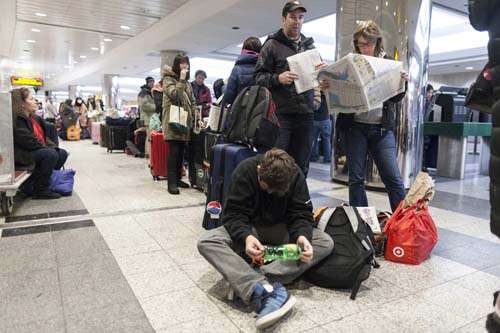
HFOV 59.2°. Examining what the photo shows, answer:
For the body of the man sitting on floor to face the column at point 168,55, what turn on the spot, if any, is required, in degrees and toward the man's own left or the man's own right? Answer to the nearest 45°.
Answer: approximately 180°

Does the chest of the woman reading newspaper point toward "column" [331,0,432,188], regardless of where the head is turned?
no

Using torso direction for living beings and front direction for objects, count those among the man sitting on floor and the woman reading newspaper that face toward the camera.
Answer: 2

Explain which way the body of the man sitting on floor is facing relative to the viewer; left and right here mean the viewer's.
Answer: facing the viewer

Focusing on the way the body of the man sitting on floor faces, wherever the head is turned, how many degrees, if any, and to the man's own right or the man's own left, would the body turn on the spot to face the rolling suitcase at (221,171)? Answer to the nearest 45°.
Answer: approximately 180°

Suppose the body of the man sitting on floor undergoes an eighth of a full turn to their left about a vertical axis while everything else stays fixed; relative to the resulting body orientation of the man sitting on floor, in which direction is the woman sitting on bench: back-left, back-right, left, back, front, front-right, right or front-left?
back

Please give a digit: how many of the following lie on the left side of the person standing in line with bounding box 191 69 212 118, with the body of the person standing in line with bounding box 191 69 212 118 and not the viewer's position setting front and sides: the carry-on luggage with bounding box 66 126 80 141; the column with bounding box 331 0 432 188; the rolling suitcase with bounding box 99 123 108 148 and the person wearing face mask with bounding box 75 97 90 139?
1

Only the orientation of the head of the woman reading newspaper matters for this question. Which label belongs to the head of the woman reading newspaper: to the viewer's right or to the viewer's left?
to the viewer's left

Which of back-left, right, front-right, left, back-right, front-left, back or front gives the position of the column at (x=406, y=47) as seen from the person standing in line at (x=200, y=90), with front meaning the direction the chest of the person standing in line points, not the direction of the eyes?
left

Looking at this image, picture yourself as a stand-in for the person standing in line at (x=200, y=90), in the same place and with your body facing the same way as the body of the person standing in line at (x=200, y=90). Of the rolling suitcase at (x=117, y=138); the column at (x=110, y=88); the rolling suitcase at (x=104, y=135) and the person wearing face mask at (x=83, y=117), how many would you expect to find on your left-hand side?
0

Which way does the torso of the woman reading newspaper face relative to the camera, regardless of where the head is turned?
toward the camera

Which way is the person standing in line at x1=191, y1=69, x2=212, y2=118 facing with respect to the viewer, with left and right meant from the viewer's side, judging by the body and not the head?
facing the viewer and to the left of the viewer

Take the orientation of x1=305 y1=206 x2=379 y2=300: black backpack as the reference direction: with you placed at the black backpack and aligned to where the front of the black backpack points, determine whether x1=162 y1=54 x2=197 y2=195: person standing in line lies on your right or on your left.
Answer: on your right

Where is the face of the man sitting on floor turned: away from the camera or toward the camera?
toward the camera

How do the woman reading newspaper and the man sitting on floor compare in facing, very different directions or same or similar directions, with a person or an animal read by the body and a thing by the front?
same or similar directions

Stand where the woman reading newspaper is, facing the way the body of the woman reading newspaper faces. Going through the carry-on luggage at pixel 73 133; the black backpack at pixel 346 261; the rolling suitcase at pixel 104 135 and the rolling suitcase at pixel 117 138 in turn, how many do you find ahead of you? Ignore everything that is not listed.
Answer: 1

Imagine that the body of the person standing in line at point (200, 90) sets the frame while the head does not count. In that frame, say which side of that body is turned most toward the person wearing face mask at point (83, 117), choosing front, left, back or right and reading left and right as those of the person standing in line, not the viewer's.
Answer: right
